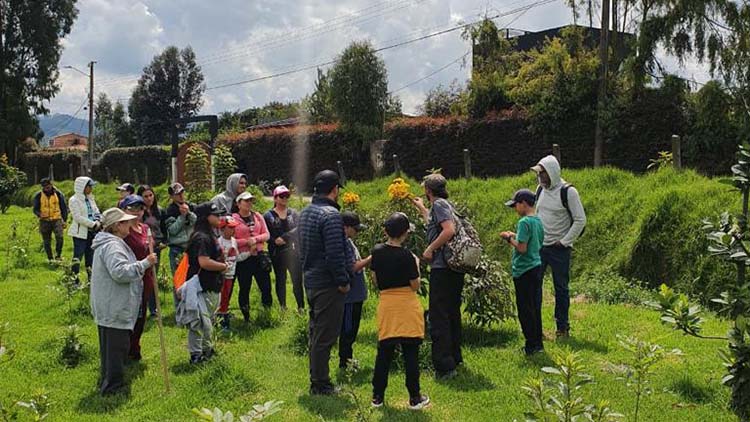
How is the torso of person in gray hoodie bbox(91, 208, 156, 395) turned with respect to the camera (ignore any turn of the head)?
to the viewer's right

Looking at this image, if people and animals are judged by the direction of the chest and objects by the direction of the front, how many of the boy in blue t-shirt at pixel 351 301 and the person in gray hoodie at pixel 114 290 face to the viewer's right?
2

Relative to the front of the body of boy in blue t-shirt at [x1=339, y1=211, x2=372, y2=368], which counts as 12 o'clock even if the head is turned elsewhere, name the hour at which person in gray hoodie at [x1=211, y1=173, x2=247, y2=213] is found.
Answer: The person in gray hoodie is roughly at 8 o'clock from the boy in blue t-shirt.

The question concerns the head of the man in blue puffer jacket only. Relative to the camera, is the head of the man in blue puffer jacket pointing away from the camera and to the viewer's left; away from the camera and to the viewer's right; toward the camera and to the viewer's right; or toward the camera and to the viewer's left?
away from the camera and to the viewer's right

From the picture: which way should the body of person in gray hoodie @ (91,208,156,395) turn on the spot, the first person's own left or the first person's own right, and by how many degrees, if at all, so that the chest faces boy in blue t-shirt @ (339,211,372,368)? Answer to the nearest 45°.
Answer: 0° — they already face them

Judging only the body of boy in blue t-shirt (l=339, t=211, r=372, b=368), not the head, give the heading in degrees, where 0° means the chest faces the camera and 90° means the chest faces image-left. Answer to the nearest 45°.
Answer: approximately 270°
